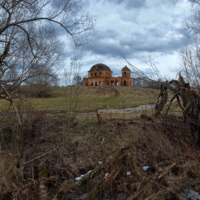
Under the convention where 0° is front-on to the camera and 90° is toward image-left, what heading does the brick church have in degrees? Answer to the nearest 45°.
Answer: approximately 270°
